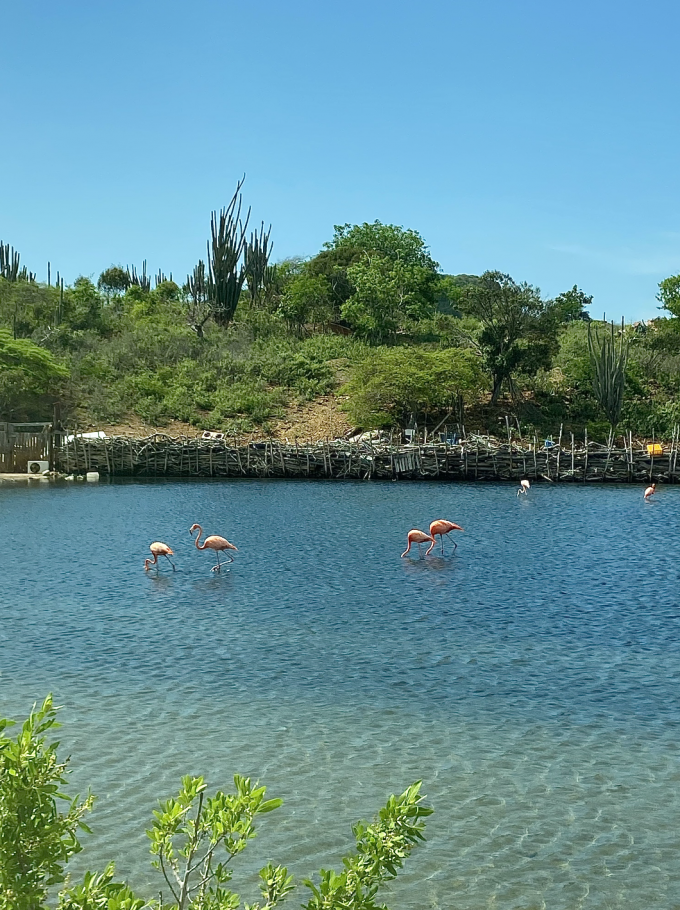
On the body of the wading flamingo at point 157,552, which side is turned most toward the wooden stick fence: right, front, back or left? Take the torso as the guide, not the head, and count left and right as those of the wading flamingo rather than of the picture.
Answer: right

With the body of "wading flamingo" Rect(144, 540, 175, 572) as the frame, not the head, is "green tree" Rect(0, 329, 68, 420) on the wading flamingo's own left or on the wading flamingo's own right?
on the wading flamingo's own right

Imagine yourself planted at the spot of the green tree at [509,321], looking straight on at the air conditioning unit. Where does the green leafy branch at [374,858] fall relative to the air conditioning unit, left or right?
left

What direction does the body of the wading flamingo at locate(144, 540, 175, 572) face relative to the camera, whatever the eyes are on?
to the viewer's left

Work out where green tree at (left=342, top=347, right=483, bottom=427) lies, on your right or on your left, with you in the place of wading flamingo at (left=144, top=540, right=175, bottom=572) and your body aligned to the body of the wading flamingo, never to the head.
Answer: on your right

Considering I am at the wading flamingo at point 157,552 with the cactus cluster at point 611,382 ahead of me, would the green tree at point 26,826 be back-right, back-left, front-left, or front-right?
back-right

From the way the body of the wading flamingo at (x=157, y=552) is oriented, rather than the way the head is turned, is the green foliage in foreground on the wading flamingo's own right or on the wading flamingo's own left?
on the wading flamingo's own left

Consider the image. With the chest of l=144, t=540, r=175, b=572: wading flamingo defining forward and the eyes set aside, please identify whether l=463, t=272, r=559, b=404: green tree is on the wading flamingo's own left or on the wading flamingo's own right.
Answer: on the wading flamingo's own right

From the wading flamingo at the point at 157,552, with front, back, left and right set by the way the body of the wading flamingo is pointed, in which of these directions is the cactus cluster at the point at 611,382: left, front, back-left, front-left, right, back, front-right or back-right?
back-right
